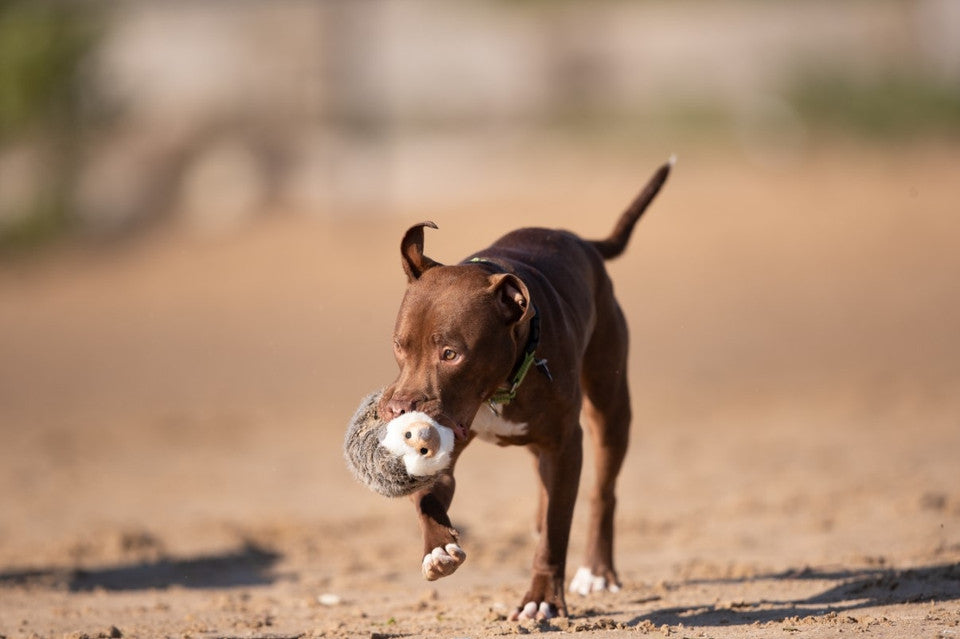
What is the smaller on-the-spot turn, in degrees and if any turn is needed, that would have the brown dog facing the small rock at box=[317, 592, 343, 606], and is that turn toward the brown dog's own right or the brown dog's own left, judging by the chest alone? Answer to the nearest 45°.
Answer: approximately 90° to the brown dog's own right

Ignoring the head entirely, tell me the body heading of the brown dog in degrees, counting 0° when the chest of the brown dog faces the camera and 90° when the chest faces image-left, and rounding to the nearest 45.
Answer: approximately 45°
